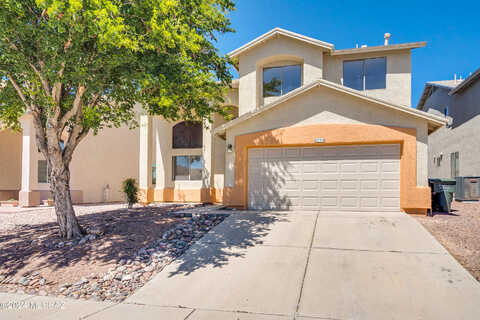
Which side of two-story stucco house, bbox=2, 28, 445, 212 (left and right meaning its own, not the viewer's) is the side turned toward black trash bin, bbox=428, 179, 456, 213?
left

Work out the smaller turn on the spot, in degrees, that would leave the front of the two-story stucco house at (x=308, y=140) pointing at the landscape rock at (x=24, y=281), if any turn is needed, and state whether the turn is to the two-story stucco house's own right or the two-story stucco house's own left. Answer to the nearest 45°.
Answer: approximately 45° to the two-story stucco house's own right

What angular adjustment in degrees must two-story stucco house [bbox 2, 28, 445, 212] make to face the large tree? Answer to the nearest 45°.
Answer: approximately 45° to its right

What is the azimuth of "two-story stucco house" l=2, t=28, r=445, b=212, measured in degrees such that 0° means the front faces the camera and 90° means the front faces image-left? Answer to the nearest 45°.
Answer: approximately 0°

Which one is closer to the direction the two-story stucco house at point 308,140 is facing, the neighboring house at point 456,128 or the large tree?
the large tree

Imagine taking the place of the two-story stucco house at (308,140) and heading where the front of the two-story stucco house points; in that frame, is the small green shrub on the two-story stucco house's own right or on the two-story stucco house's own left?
on the two-story stucco house's own right
